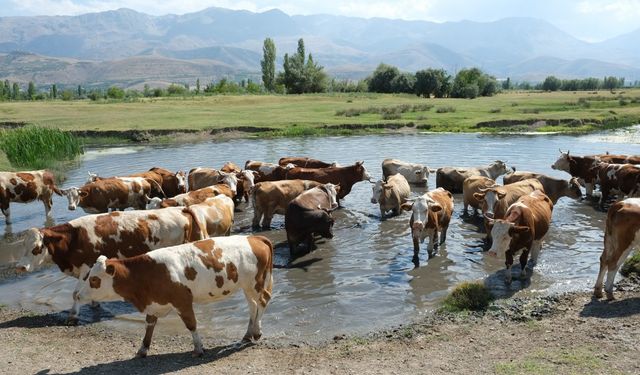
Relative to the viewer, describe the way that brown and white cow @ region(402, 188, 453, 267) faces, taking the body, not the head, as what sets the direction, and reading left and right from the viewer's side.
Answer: facing the viewer and to the left of the viewer

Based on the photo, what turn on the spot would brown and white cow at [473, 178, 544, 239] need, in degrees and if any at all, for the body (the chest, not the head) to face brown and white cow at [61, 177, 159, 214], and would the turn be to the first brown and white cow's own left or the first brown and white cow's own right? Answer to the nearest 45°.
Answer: approximately 45° to the first brown and white cow's own right

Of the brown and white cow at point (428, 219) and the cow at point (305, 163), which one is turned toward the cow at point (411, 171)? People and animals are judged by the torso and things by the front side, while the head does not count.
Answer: the cow at point (305, 163)

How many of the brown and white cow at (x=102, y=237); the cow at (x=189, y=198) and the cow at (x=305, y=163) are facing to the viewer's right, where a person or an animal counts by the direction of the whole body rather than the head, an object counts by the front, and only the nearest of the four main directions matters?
1

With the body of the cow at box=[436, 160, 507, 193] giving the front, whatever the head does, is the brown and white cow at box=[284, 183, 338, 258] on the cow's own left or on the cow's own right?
on the cow's own right

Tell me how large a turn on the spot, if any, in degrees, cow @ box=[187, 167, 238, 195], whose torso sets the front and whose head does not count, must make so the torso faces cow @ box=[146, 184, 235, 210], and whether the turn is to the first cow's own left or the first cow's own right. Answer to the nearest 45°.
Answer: approximately 90° to the first cow's own right

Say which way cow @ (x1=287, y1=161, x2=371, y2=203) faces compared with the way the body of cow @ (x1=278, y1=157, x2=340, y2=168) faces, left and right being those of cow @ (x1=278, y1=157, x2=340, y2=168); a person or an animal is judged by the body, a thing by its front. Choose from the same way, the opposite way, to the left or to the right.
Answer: the same way

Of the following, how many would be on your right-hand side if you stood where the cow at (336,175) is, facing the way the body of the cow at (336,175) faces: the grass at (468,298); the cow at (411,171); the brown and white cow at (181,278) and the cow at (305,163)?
2

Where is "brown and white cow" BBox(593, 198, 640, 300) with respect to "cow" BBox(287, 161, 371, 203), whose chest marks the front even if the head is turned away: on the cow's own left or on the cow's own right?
on the cow's own right

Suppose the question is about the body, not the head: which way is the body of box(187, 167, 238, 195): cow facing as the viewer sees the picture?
to the viewer's right

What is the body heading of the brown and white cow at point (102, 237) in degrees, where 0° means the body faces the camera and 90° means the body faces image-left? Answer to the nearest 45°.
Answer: approximately 90°
